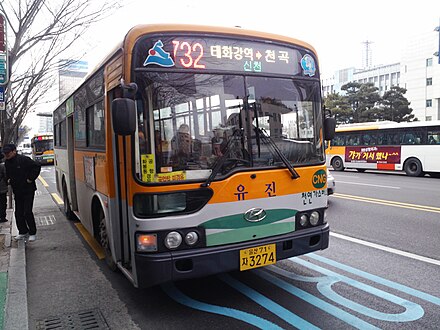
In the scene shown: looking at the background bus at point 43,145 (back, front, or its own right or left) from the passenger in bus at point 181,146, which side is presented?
front

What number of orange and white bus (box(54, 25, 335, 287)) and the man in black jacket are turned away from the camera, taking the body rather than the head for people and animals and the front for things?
0

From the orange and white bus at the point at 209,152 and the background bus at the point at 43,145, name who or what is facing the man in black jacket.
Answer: the background bus

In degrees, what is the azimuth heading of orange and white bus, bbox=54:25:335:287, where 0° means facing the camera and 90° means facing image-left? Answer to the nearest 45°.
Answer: approximately 315°

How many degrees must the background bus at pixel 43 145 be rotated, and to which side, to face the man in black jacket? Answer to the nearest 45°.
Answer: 0° — it already faces them

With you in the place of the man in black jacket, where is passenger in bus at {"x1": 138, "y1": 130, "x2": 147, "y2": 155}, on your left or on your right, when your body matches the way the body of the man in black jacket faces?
on your left

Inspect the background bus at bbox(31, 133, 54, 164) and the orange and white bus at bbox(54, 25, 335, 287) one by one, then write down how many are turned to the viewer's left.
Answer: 0

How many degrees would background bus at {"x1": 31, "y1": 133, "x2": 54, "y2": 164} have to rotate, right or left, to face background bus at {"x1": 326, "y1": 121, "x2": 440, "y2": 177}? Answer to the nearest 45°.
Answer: approximately 45° to its left

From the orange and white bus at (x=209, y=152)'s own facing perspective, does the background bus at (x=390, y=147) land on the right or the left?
on its left
